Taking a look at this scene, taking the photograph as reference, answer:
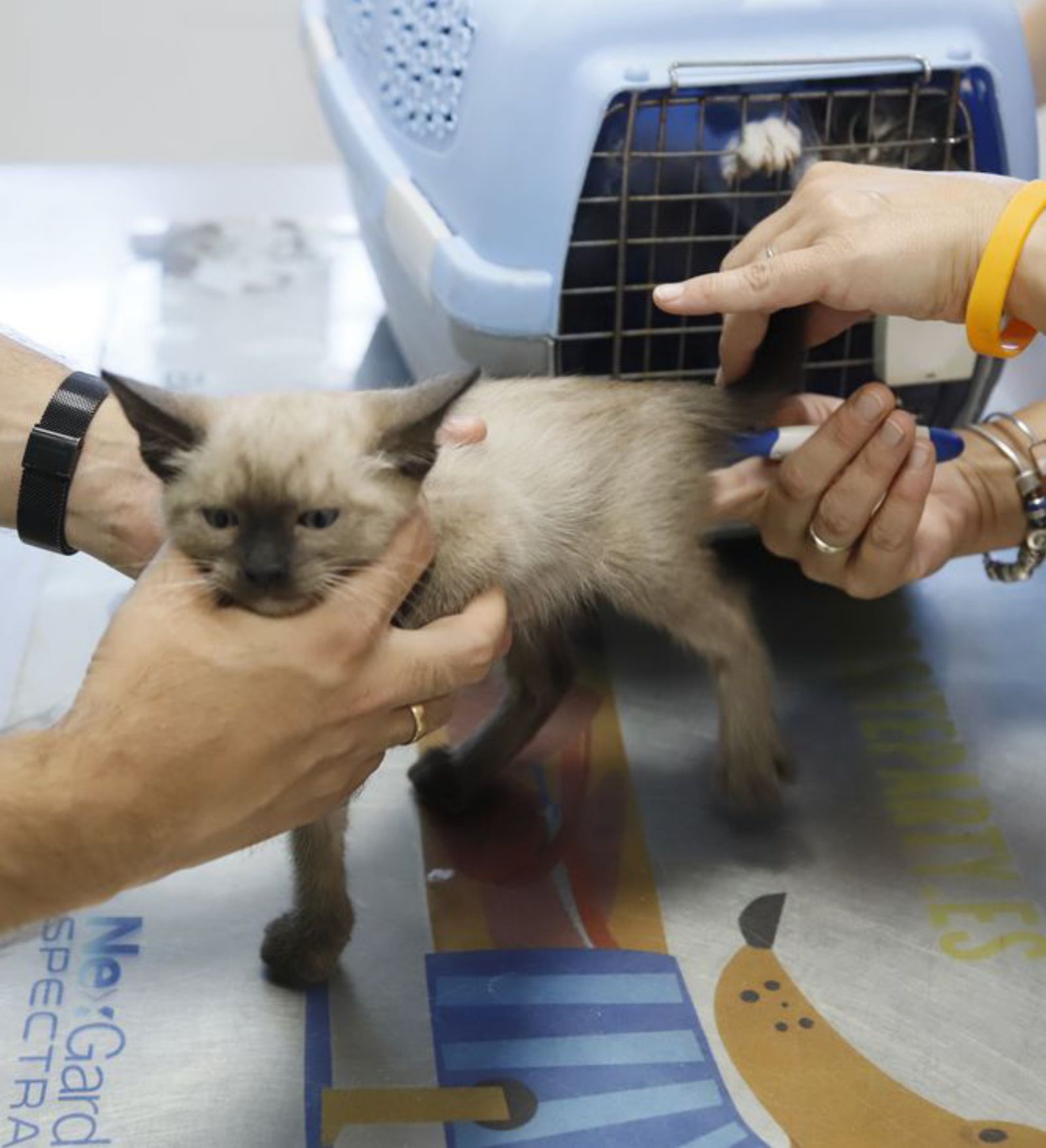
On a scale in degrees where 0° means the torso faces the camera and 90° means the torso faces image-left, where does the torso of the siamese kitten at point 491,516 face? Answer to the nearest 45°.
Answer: approximately 45°

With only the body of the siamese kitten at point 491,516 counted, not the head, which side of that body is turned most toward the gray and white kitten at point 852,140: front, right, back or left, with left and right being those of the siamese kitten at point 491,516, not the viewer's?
back
